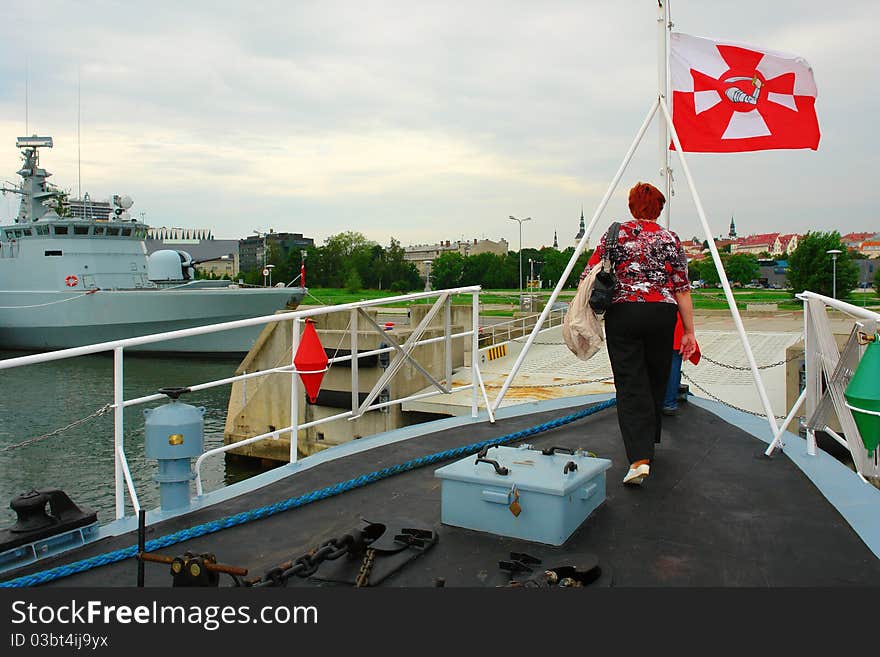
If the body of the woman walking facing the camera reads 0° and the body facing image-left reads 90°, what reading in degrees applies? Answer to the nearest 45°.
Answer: approximately 180°

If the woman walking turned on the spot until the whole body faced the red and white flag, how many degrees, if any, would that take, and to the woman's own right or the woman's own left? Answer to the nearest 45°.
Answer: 0° — they already face it

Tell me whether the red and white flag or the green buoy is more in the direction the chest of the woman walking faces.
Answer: the red and white flag

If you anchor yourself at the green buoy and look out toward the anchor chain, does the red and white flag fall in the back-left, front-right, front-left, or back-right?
back-right

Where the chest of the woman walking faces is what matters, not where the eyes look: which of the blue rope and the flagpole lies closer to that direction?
the flagpole

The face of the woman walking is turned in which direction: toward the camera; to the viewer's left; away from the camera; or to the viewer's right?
away from the camera

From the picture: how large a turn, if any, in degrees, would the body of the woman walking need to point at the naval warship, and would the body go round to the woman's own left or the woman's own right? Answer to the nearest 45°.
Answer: approximately 45° to the woman's own left

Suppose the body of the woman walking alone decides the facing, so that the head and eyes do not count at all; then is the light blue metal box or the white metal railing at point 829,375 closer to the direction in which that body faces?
the white metal railing

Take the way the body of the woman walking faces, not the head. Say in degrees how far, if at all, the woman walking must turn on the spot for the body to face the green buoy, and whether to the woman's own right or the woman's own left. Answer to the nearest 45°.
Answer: approximately 135° to the woman's own right

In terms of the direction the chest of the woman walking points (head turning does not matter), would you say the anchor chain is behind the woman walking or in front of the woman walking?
behind

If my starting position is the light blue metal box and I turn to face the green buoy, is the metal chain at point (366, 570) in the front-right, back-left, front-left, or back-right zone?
back-right

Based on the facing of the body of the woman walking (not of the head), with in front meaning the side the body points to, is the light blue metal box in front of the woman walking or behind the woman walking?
behind
